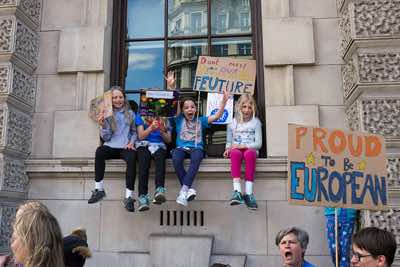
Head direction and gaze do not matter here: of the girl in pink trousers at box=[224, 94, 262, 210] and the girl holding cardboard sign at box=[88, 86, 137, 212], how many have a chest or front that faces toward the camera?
2

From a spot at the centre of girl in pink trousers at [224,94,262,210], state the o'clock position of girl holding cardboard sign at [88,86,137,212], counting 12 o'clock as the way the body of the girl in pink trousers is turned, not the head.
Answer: The girl holding cardboard sign is roughly at 3 o'clock from the girl in pink trousers.

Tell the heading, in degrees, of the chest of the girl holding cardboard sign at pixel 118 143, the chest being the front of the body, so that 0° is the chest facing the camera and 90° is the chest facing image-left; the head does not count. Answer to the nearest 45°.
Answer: approximately 0°

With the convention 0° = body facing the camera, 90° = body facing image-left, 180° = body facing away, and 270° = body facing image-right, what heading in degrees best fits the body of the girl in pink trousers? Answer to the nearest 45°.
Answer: approximately 0°

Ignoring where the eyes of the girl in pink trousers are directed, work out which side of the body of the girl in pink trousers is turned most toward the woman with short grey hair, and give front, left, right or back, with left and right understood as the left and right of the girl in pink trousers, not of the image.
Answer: front

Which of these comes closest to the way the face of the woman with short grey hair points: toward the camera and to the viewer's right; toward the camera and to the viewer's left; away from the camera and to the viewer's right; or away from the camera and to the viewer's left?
toward the camera and to the viewer's left
